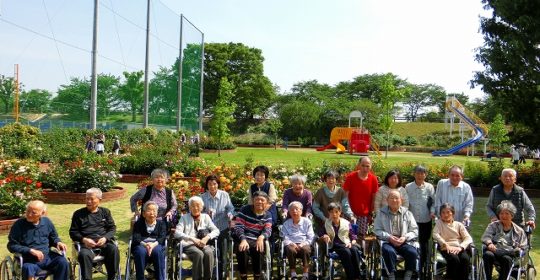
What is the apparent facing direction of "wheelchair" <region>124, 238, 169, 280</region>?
toward the camera

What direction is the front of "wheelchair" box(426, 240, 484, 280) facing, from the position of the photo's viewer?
facing the viewer

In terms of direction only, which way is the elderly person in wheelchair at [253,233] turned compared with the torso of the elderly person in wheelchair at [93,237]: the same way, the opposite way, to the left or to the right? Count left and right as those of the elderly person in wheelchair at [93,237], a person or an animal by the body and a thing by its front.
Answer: the same way

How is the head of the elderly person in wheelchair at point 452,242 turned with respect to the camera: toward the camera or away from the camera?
toward the camera

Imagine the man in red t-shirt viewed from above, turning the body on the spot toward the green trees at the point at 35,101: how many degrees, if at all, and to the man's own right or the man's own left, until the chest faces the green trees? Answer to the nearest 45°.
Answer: approximately 135° to the man's own right

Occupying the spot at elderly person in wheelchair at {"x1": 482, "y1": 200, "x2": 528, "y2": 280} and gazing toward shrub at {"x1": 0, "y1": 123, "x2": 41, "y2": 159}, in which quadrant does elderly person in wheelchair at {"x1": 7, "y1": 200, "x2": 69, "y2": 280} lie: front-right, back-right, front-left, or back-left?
front-left

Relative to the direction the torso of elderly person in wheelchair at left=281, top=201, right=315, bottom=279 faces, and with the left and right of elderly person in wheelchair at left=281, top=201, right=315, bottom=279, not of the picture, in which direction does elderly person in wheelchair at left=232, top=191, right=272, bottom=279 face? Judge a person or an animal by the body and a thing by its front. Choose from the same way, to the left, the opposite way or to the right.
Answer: the same way

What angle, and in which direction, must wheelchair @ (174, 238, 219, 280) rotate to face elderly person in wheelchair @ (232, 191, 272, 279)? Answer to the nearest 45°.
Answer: approximately 90° to its left

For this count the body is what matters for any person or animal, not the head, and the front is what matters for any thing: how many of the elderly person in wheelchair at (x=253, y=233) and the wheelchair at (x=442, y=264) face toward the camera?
2

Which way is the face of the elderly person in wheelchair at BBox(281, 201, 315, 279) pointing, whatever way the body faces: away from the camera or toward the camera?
toward the camera

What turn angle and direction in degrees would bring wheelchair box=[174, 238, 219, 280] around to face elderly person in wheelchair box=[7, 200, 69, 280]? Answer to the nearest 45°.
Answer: approximately 90° to its right

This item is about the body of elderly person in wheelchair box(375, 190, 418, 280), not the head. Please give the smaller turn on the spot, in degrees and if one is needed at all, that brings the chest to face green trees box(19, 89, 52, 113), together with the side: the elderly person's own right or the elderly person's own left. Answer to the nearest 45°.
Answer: approximately 135° to the elderly person's own right

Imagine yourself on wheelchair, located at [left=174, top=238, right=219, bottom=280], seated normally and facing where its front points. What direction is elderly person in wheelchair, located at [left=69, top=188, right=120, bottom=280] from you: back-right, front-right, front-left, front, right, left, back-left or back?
right

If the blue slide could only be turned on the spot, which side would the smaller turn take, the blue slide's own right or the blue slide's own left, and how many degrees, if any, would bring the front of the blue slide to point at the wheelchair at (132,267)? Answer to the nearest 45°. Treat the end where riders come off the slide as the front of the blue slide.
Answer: approximately 90° to the blue slide's own left

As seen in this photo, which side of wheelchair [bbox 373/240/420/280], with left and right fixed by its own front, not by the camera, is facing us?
front
